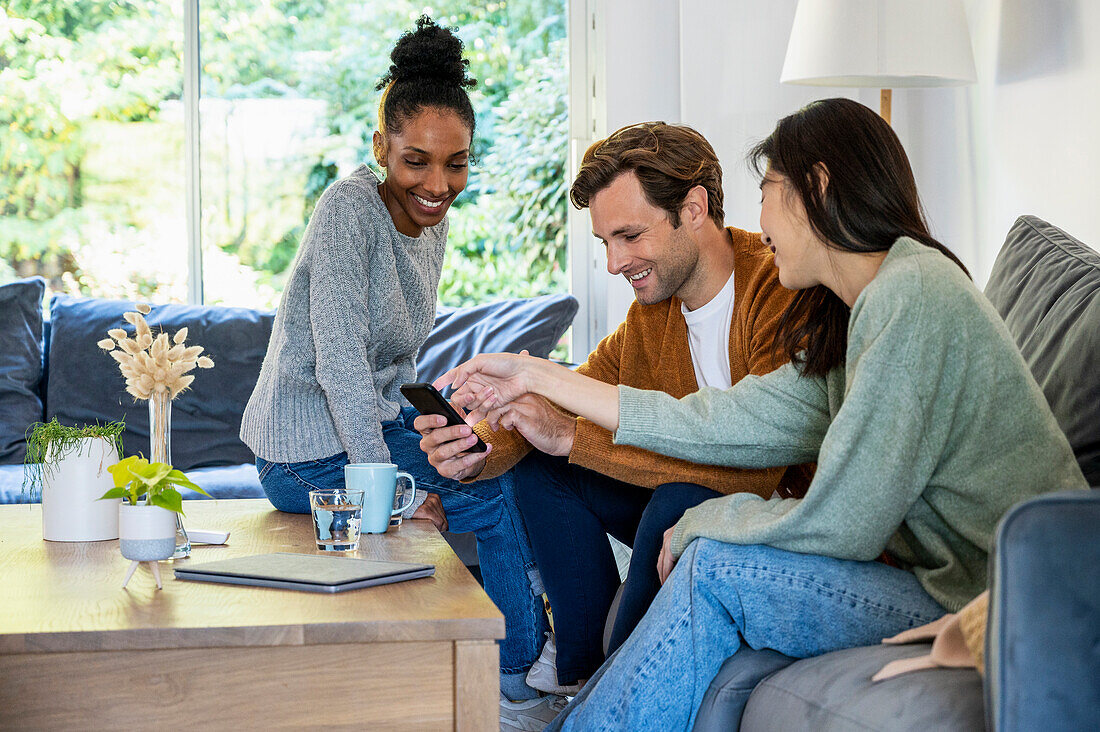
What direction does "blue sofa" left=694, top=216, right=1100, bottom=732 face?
to the viewer's left

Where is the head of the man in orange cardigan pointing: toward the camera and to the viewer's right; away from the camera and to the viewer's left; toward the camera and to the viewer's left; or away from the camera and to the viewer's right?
toward the camera and to the viewer's left

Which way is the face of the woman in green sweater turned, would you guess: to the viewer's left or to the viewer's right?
to the viewer's left

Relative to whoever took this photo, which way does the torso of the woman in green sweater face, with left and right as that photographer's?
facing to the left of the viewer

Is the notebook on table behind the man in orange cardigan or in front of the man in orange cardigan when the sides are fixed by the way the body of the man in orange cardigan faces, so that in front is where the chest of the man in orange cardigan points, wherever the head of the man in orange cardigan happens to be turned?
in front
